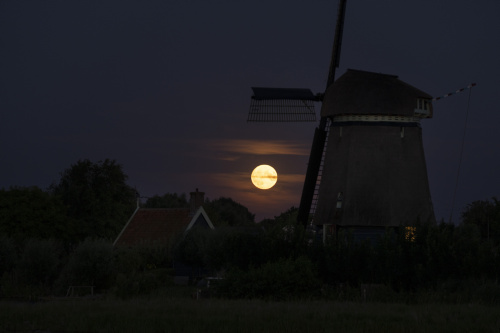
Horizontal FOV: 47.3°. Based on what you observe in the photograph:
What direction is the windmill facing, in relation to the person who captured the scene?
facing away from the viewer and to the left of the viewer

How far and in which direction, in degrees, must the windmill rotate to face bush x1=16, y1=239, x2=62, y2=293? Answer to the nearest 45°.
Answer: approximately 45° to its left

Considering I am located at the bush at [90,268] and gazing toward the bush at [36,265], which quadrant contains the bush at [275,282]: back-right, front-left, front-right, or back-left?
back-left

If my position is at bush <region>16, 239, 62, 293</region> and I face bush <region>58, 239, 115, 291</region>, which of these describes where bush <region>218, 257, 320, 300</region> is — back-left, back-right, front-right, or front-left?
front-right

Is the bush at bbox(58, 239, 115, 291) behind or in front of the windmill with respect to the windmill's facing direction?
in front
